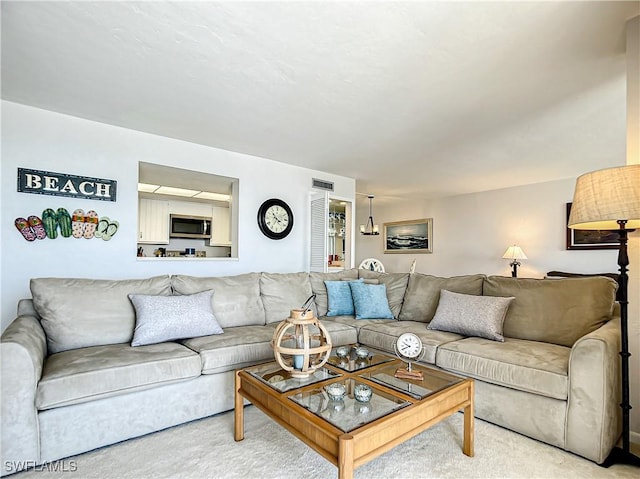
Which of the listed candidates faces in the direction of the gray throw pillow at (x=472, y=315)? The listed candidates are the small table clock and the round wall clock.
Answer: the round wall clock

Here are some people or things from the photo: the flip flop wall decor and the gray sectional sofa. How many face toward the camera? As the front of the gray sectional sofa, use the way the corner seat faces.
2

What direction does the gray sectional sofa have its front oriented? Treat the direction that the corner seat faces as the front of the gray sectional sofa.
toward the camera

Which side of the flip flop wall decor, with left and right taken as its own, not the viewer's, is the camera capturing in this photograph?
front

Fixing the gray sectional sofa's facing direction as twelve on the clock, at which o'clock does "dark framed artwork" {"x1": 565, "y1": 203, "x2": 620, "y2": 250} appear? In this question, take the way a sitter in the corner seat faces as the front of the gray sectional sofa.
The dark framed artwork is roughly at 8 o'clock from the gray sectional sofa.

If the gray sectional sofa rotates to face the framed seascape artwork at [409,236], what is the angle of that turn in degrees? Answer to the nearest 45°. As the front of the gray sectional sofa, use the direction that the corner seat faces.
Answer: approximately 135° to its left

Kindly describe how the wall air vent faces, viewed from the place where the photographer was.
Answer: facing the viewer and to the right of the viewer

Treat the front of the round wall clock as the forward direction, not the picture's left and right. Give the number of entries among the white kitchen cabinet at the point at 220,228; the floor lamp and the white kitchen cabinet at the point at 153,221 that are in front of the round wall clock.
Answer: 1

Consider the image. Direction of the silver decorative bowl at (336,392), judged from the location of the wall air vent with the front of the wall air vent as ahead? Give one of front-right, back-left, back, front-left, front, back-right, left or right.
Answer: front-right

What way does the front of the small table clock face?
toward the camera

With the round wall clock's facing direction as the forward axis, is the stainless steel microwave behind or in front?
behind

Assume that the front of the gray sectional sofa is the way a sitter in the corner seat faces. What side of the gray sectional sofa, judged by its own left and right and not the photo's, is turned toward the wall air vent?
back

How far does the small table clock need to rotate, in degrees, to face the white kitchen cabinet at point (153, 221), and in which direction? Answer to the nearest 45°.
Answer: approximately 135° to its right

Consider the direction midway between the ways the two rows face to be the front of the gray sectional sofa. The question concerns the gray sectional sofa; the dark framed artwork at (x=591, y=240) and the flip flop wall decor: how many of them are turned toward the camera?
3

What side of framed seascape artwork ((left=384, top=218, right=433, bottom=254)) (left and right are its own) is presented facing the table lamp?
left

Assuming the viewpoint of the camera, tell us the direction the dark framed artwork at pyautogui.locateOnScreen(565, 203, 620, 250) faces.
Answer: facing the viewer

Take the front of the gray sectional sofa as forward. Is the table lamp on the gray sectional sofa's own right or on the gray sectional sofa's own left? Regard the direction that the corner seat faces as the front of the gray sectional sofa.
on the gray sectional sofa's own left
